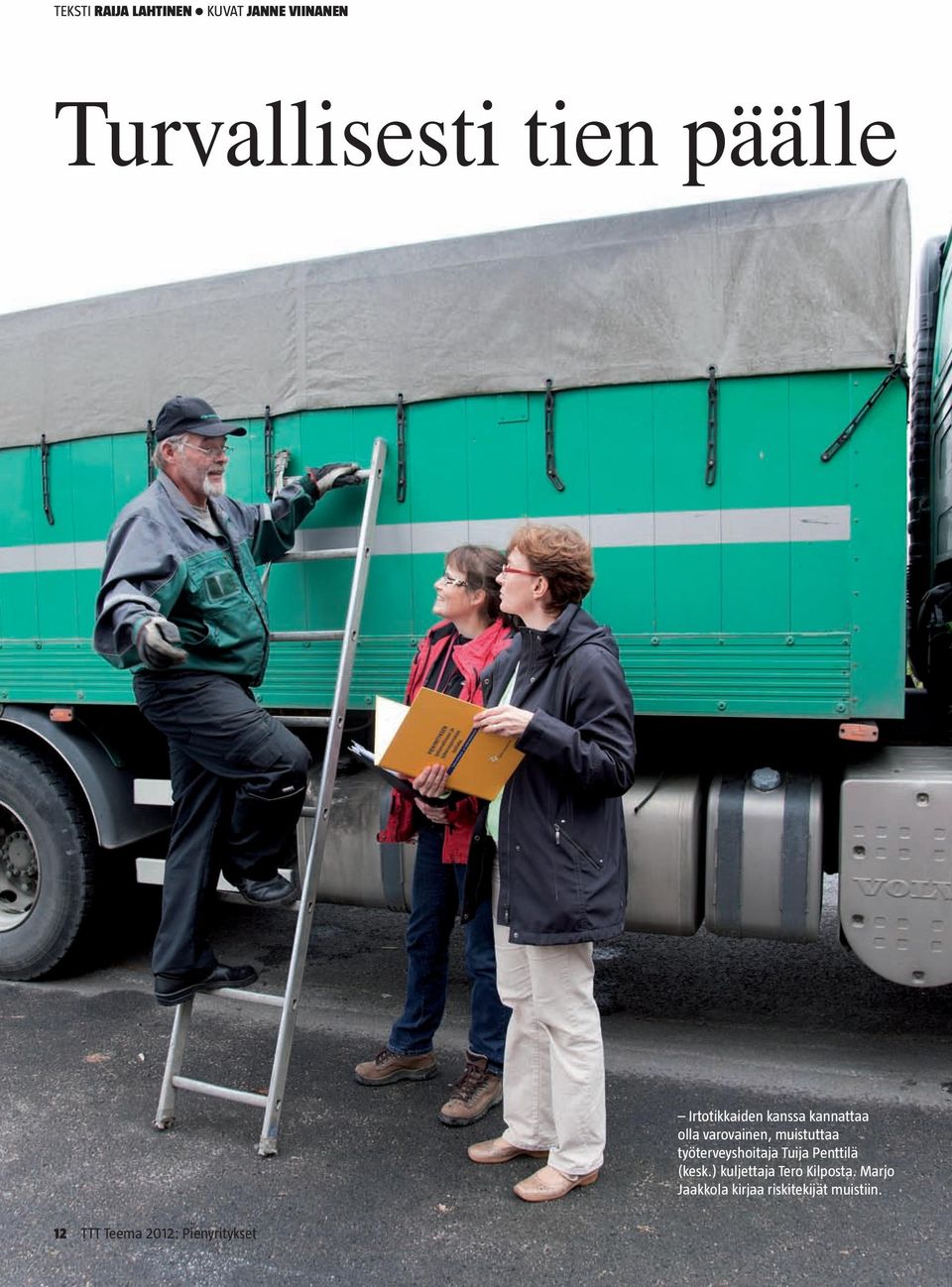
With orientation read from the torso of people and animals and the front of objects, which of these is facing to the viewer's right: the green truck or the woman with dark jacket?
the green truck

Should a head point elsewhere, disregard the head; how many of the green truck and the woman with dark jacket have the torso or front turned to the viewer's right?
1

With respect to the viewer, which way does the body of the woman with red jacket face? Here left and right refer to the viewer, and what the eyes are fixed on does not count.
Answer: facing the viewer and to the left of the viewer

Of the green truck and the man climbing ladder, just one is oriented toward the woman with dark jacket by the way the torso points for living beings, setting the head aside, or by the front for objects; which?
the man climbing ladder

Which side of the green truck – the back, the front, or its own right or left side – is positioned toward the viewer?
right

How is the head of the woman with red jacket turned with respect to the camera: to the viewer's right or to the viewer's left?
to the viewer's left

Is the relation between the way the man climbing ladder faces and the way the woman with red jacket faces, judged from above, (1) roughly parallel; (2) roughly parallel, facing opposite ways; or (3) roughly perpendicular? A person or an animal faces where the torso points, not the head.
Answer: roughly perpendicular

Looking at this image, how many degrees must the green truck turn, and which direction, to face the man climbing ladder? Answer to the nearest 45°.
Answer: approximately 180°

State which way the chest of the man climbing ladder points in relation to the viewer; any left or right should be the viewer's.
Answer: facing the viewer and to the right of the viewer

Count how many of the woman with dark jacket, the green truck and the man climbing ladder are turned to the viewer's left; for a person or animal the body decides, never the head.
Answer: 1

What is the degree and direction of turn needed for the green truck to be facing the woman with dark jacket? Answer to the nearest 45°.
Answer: approximately 90° to its right

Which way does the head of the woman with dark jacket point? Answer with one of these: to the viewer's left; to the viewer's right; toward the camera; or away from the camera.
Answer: to the viewer's left

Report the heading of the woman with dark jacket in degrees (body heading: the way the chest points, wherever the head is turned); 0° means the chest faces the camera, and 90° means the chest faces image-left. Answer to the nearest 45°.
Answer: approximately 90°
